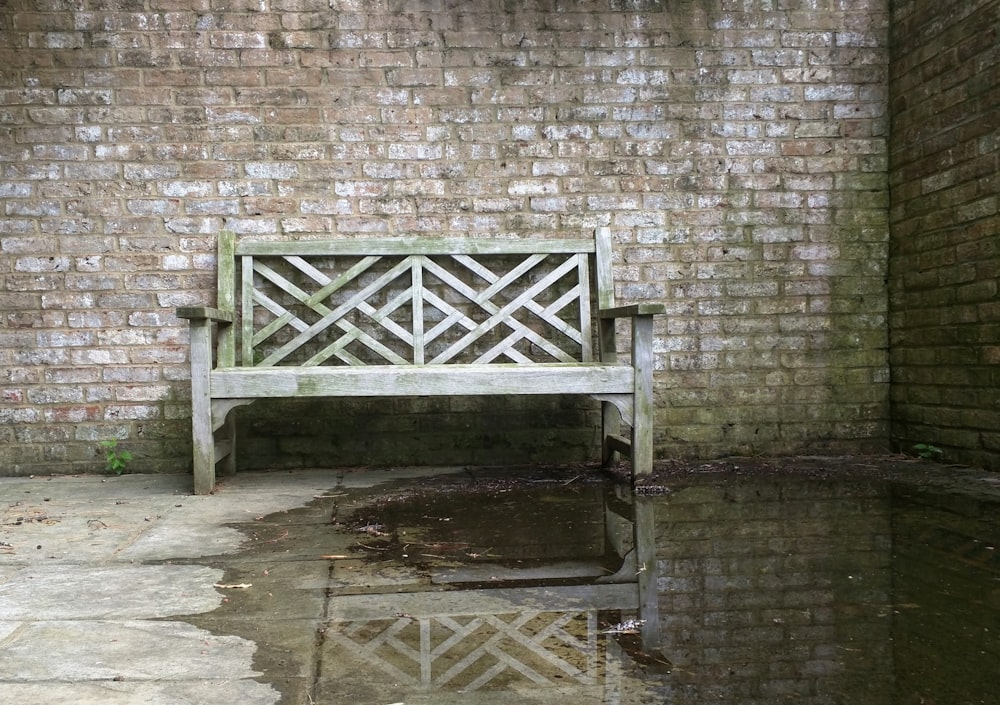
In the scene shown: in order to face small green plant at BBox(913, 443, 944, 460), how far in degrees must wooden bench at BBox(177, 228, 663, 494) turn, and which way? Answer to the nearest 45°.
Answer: approximately 90° to its left

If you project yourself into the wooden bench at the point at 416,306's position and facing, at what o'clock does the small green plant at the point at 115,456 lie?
The small green plant is roughly at 3 o'clock from the wooden bench.

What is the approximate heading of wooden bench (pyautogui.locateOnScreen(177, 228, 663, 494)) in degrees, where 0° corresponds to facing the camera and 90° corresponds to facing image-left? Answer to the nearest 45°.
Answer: approximately 0°
